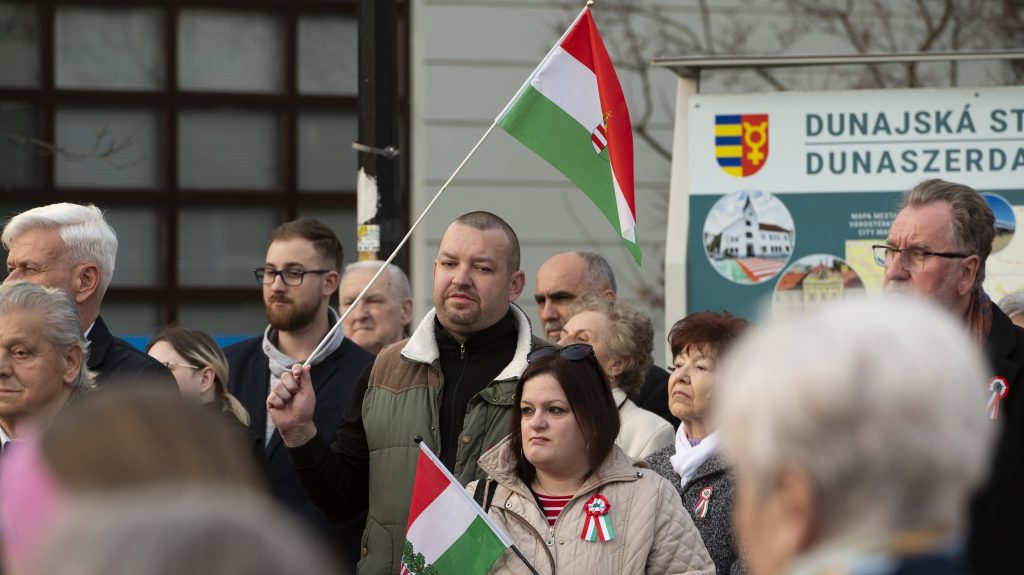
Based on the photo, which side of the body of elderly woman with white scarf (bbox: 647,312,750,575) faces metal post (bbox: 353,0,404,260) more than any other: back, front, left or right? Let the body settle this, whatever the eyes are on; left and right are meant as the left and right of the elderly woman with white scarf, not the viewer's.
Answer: right

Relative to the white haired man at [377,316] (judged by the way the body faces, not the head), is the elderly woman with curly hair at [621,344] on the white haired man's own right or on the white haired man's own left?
on the white haired man's own left

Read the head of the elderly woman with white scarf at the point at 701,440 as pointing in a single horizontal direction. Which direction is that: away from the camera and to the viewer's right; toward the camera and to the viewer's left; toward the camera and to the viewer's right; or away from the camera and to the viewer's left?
toward the camera and to the viewer's left

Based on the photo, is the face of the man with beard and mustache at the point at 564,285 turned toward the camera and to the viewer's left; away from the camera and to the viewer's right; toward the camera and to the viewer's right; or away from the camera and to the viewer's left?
toward the camera and to the viewer's left

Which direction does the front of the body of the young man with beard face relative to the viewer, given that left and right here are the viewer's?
facing the viewer and to the left of the viewer

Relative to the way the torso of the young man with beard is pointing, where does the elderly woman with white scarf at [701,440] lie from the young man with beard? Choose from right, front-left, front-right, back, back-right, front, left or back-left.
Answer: left

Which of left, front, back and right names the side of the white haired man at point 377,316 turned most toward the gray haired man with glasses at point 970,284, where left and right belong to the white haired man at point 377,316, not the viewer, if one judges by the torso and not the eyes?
left

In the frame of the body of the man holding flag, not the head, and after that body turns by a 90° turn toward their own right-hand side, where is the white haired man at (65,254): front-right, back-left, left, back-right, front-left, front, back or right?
front

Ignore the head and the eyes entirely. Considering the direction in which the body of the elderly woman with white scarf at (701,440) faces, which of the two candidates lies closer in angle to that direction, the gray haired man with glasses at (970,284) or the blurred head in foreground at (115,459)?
the blurred head in foreground

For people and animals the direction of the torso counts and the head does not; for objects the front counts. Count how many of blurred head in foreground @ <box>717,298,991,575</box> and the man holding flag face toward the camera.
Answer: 1

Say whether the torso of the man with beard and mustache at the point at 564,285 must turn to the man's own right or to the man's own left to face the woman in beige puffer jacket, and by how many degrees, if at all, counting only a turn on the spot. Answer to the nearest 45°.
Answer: approximately 45° to the man's own left
